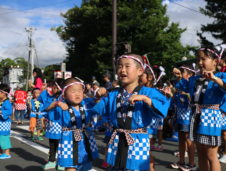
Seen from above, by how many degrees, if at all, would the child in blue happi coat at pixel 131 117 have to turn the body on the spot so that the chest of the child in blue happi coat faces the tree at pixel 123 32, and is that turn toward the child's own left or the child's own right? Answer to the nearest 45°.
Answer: approximately 135° to the child's own right

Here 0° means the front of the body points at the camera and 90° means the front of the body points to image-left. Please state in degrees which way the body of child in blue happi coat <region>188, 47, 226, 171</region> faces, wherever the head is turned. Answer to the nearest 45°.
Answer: approximately 45°

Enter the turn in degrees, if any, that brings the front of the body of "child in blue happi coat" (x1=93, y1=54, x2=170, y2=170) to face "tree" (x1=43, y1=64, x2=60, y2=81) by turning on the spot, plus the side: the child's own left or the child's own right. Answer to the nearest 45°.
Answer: approximately 135° to the child's own right

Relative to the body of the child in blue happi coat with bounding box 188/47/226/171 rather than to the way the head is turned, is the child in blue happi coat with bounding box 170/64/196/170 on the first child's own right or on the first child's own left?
on the first child's own right

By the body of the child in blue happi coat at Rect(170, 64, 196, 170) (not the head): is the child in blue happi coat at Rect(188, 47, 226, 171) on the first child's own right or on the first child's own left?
on the first child's own left
